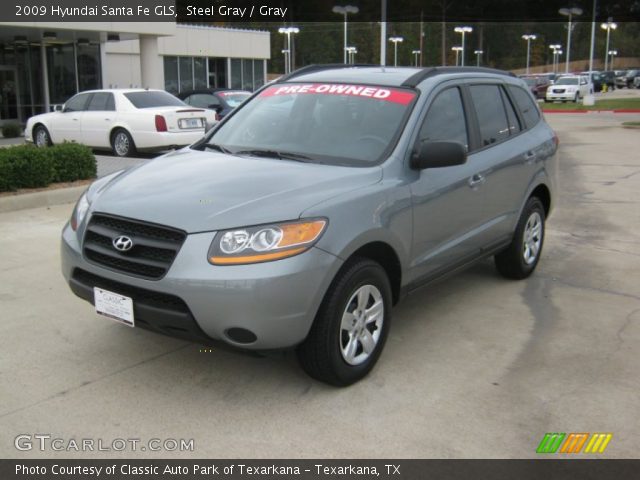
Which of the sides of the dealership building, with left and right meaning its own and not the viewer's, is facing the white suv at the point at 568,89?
left

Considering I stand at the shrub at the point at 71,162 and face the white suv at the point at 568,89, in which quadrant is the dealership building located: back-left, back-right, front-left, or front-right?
front-left

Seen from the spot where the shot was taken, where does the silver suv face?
facing the viewer and to the left of the viewer

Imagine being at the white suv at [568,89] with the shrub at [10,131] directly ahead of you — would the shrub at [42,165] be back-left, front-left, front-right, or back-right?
front-left

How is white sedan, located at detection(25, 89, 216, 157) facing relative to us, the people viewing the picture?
facing away from the viewer and to the left of the viewer

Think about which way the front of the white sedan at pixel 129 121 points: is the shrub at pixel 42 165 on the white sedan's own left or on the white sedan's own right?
on the white sedan's own left

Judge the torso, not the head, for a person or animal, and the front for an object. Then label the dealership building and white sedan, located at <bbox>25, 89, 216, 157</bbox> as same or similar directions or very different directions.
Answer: very different directions

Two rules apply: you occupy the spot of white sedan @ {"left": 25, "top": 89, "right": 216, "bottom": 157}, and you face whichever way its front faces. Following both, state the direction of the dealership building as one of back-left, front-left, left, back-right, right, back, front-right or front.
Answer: front-right

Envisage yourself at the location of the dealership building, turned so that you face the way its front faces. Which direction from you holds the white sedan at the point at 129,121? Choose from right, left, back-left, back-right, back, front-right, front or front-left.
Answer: front-right

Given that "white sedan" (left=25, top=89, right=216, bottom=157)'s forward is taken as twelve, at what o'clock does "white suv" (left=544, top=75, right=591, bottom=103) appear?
"white suv" (left=544, top=75, right=591, bottom=103) is roughly at 3 o'clock from "white sedan" (left=25, top=89, right=216, bottom=157).

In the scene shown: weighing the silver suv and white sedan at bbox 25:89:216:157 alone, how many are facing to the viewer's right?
0

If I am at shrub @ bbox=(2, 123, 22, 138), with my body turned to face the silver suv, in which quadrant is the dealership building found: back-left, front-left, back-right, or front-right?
back-left

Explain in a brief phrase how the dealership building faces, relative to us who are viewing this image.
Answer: facing the viewer and to the right of the viewer

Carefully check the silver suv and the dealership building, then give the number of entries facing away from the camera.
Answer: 0

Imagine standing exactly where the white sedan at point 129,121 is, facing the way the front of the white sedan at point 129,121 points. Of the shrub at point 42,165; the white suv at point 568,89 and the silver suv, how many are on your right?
1
